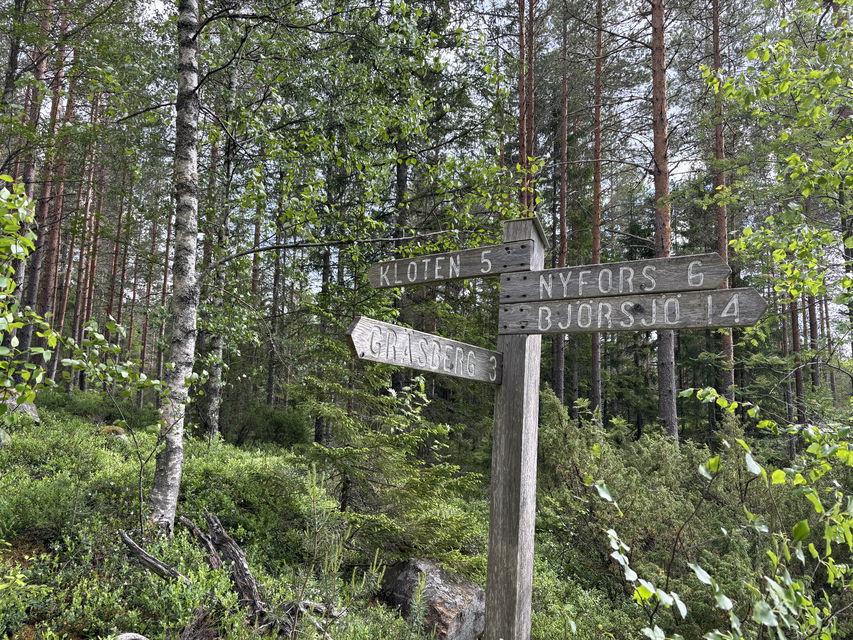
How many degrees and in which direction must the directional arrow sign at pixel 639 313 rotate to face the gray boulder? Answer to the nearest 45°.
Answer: approximately 135° to its right

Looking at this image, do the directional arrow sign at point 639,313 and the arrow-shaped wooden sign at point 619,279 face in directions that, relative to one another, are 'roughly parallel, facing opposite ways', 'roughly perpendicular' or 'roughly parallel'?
roughly parallel

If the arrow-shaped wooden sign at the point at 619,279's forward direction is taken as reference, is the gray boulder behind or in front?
behind
